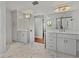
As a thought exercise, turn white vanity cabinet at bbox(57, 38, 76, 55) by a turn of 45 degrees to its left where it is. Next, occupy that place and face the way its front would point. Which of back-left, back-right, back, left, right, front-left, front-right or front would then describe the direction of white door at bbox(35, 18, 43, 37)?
back-right

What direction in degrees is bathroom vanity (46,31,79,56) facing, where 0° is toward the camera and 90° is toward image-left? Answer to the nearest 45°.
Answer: approximately 45°

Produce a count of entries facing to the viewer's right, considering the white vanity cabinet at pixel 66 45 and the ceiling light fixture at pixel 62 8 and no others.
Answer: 0

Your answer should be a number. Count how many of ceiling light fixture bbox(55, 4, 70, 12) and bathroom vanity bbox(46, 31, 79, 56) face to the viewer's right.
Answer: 0

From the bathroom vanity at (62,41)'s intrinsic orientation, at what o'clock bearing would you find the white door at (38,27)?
The white door is roughly at 3 o'clock from the bathroom vanity.

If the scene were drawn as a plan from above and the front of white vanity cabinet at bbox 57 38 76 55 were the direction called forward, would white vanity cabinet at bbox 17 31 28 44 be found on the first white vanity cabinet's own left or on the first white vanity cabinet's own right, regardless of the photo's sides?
on the first white vanity cabinet's own right

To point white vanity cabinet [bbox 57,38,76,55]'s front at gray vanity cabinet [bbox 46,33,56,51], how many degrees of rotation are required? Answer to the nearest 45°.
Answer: approximately 90° to its right

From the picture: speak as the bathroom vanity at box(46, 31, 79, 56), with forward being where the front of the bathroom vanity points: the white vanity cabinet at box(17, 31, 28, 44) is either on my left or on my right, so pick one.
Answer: on my right
